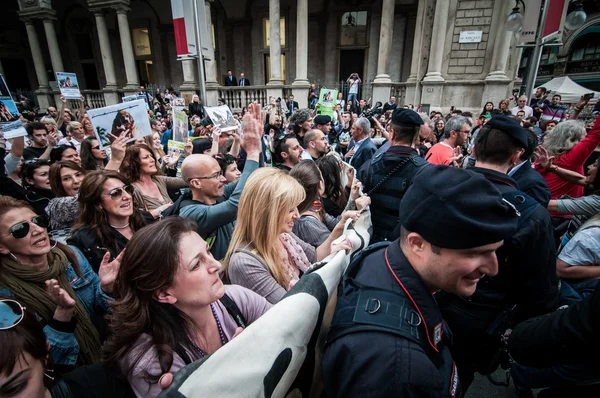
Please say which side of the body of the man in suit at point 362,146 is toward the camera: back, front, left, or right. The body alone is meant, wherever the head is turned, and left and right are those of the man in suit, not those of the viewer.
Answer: left

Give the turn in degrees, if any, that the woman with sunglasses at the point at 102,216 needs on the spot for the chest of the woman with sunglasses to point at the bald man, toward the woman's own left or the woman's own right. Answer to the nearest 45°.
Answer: approximately 45° to the woman's own left

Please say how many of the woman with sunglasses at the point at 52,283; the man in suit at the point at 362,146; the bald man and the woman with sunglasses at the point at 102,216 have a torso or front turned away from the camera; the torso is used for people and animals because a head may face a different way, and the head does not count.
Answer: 0

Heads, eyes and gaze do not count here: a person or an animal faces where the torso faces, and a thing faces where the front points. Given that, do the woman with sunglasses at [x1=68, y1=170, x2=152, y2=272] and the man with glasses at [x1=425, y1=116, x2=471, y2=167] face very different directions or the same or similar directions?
same or similar directions

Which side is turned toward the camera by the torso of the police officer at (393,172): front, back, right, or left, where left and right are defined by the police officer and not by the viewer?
back

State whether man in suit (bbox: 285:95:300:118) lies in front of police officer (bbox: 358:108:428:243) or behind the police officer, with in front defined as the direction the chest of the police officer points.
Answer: in front

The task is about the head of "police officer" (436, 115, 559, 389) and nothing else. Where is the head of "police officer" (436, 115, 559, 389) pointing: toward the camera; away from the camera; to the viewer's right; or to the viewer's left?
away from the camera

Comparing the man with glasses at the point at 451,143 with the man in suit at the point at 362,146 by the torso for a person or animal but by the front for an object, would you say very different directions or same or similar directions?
very different directions

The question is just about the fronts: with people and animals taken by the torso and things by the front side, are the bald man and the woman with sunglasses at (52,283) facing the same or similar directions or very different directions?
same or similar directions
